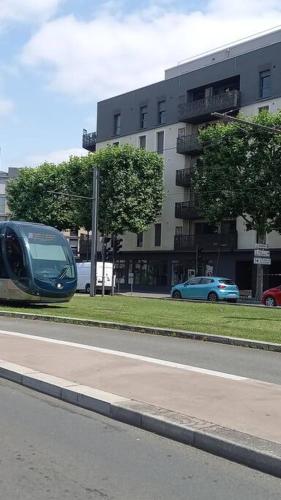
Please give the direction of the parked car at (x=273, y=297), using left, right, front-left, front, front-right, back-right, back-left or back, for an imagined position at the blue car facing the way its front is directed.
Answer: back

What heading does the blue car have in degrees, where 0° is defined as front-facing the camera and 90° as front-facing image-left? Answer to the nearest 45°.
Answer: approximately 135°

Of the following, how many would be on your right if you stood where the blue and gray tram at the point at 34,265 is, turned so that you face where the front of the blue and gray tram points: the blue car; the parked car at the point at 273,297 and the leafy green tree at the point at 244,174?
0

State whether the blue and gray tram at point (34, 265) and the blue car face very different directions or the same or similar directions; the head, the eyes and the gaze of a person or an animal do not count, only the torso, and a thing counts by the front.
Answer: very different directions

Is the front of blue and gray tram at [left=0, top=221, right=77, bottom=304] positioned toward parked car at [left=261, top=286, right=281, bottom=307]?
no

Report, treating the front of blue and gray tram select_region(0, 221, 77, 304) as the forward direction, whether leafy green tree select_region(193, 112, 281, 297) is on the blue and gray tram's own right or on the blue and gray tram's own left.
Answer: on the blue and gray tram's own left

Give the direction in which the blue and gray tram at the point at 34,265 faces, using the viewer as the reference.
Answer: facing the viewer and to the right of the viewer

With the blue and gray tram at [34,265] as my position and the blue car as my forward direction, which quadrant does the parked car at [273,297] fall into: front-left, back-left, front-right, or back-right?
front-right
